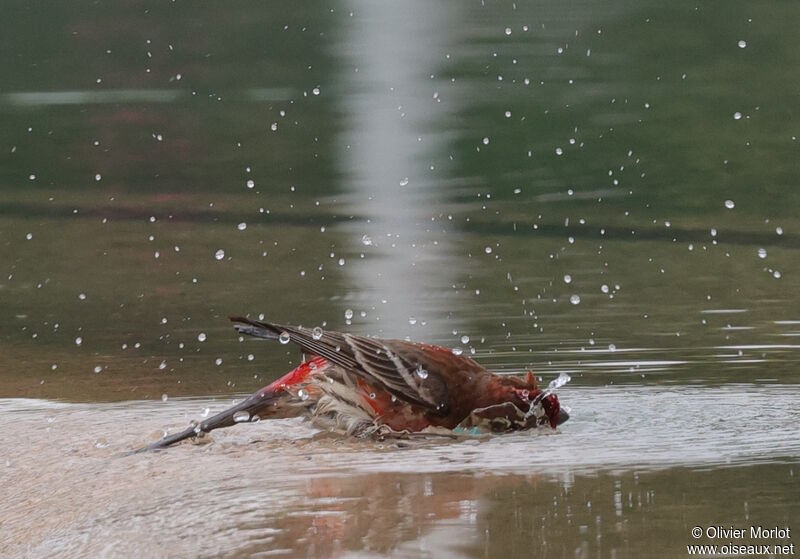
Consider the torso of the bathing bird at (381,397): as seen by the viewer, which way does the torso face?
to the viewer's right

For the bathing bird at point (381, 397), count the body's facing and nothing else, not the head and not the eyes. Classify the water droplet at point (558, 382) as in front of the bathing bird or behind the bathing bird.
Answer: in front
